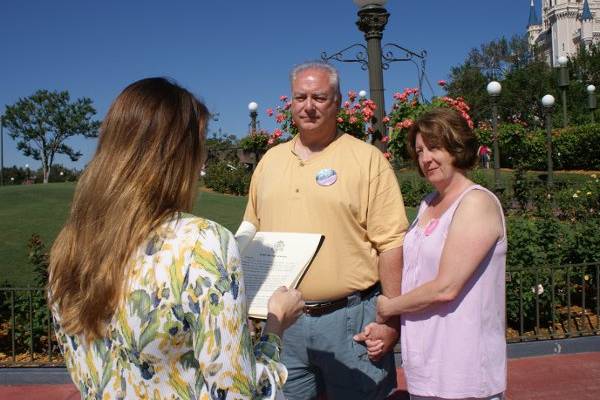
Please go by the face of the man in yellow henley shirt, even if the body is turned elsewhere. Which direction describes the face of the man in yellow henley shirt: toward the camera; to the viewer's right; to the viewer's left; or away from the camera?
toward the camera

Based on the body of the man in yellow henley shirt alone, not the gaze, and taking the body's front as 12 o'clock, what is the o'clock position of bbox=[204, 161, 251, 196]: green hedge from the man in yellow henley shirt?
The green hedge is roughly at 4 o'clock from the man in yellow henley shirt.

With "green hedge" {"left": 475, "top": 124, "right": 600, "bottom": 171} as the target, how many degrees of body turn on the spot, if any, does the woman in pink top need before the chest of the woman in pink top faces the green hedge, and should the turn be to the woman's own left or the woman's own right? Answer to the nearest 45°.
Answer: approximately 135° to the woman's own right

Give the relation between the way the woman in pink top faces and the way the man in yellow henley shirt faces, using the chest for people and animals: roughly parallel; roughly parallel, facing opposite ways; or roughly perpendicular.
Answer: roughly parallel

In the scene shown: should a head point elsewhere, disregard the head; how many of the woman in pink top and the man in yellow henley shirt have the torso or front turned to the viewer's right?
0

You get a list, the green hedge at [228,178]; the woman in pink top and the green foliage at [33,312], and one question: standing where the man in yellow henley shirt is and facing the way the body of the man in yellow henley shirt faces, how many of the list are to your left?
1

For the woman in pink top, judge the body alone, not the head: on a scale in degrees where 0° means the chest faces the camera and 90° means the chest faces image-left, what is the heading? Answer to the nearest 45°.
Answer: approximately 45°

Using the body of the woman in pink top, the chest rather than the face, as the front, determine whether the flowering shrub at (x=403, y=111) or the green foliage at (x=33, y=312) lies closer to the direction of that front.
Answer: the green foliage

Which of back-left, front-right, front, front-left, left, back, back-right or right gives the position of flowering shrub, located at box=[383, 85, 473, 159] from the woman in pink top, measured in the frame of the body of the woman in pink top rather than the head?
back-right

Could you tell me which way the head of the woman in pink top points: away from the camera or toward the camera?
toward the camera

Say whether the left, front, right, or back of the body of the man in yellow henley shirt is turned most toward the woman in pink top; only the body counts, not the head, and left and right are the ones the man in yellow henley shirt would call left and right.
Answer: left

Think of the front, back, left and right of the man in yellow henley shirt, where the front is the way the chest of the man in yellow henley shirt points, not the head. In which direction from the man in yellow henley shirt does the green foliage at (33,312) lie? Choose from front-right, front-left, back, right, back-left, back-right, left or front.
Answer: right

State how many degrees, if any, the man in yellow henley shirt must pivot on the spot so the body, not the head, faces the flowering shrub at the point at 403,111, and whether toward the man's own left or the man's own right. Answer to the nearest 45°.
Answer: approximately 135° to the man's own right

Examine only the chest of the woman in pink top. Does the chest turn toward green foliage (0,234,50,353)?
no

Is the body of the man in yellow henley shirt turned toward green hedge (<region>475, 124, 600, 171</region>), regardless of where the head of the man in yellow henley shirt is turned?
no

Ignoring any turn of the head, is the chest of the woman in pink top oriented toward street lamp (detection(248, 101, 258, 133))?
no
